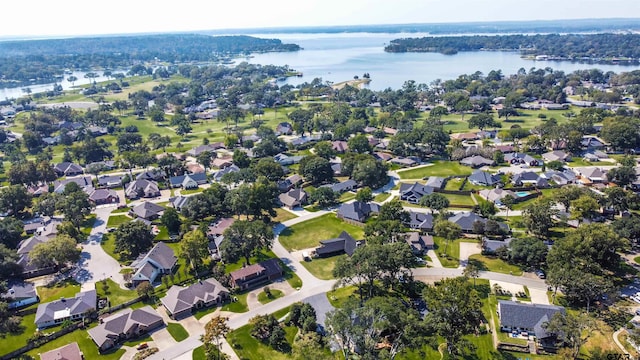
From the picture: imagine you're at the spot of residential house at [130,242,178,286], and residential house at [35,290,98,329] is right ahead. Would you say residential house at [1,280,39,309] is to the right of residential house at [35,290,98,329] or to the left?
right

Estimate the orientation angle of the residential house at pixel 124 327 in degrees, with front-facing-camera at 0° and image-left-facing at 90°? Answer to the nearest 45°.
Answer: approximately 315°

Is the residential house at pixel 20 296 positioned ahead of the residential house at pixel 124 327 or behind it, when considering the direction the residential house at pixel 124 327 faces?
behind

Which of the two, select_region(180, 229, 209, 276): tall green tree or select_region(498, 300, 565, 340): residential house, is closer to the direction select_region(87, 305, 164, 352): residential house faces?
the residential house

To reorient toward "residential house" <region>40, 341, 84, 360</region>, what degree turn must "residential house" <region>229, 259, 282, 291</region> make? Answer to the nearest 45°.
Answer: approximately 90° to its right

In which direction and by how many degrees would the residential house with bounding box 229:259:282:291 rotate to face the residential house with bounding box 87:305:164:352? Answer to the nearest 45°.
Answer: approximately 90° to its right

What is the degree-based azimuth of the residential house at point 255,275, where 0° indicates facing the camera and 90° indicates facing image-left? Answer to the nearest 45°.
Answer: approximately 315°

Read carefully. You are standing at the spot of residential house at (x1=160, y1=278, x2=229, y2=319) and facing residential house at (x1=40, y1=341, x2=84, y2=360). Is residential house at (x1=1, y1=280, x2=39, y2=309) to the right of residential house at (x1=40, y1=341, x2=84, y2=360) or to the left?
right

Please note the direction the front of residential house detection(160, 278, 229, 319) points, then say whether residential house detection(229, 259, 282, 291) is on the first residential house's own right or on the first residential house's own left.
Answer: on the first residential house's own left
